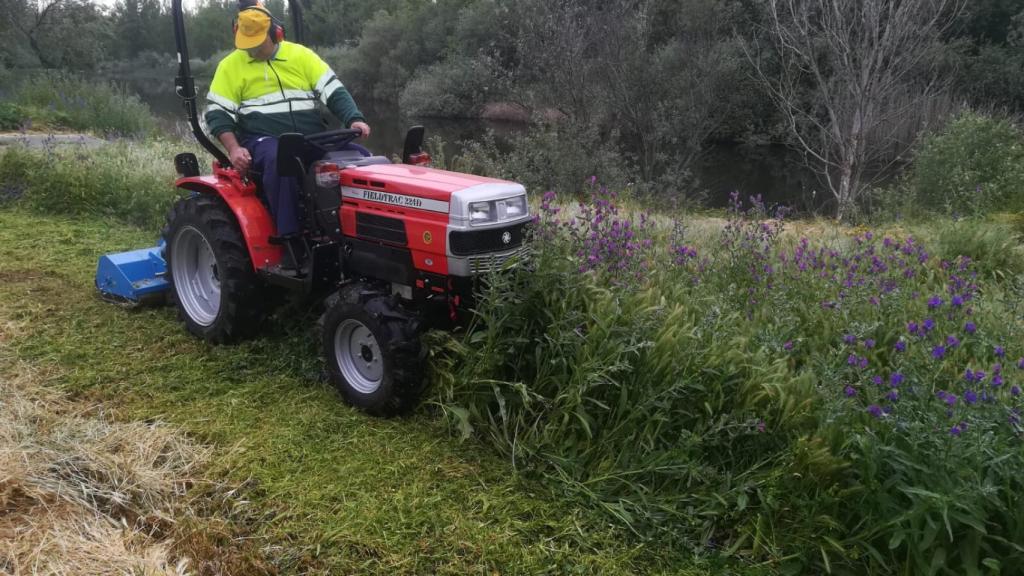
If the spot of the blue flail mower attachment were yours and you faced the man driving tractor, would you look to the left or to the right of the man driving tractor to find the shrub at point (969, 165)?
left

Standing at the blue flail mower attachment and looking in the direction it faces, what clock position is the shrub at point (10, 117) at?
The shrub is roughly at 7 o'clock from the blue flail mower attachment.

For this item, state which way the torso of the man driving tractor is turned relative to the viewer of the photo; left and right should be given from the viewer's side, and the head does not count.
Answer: facing the viewer and to the right of the viewer

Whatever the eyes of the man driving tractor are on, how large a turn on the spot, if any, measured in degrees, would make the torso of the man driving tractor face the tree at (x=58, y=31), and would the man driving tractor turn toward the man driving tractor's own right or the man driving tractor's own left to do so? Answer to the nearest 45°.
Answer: approximately 135° to the man driving tractor's own left

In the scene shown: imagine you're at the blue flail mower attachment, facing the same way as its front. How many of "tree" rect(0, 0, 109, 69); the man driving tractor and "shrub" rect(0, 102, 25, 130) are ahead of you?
1

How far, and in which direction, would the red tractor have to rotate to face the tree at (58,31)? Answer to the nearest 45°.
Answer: approximately 135° to its left

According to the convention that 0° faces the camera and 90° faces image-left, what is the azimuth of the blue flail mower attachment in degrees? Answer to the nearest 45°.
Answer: approximately 315°

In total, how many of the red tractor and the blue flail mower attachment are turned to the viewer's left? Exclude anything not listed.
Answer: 0

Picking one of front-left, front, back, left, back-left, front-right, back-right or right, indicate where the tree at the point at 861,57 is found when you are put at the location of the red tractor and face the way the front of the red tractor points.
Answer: left
